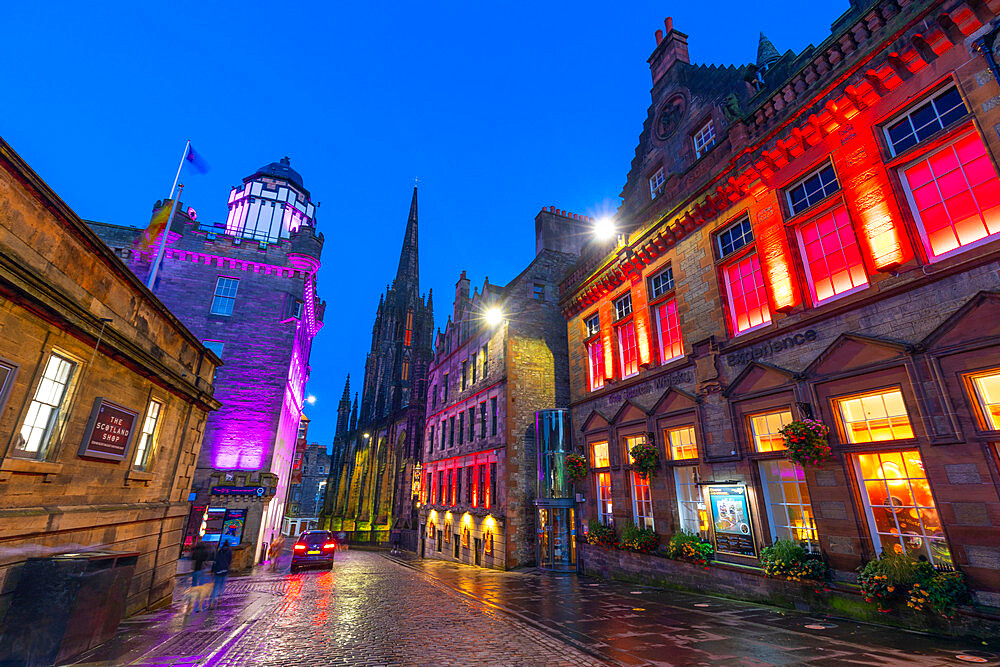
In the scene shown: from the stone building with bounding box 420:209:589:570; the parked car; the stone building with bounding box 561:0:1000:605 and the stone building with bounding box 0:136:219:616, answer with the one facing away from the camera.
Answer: the parked car

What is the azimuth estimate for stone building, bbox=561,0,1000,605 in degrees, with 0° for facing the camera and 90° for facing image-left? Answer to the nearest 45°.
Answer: approximately 45°

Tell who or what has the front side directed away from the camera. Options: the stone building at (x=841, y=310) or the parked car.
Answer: the parked car

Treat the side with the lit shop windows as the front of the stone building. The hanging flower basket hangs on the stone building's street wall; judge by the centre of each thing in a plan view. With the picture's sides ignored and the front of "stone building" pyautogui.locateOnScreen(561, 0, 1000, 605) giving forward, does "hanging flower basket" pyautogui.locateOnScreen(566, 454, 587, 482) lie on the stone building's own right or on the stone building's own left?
on the stone building's own right

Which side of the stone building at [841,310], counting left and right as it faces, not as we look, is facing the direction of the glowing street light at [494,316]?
right

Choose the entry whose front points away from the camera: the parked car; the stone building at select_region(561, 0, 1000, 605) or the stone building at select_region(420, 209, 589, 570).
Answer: the parked car

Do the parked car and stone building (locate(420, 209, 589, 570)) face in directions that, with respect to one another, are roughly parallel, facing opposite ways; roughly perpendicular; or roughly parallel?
roughly perpendicular

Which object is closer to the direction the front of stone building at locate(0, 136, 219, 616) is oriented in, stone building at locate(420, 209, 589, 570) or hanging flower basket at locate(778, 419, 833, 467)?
the hanging flower basket

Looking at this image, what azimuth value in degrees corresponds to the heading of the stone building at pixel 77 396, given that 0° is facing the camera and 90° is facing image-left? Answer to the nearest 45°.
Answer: approximately 315°

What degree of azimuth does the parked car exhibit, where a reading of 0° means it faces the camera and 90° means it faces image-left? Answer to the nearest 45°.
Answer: approximately 180°

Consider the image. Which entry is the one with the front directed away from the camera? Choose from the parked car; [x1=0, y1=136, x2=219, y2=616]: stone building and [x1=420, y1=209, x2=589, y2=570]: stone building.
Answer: the parked car

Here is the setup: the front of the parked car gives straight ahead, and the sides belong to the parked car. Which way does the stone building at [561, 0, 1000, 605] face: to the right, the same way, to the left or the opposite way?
to the left

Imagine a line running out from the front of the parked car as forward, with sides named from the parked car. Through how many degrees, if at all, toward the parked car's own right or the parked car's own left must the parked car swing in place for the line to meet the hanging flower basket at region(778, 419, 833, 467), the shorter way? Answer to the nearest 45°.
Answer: approximately 135° to the parked car's own right

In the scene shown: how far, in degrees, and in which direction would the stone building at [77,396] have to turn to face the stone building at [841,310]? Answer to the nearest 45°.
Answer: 0° — it already faces it

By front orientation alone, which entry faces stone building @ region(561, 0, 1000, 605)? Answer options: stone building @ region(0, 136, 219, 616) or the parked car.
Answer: stone building @ region(0, 136, 219, 616)

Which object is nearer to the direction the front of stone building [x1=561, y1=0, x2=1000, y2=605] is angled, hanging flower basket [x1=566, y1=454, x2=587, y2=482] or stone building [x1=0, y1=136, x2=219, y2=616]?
the stone building

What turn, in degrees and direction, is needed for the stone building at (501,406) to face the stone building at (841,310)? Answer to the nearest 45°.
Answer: approximately 90° to its left

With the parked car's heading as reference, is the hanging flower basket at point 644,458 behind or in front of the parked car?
behind
